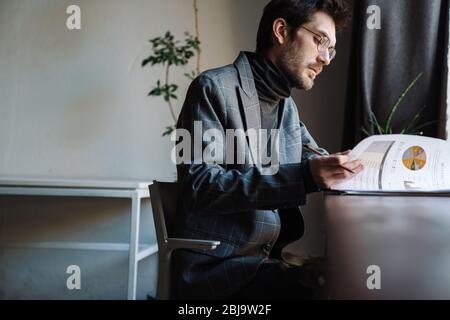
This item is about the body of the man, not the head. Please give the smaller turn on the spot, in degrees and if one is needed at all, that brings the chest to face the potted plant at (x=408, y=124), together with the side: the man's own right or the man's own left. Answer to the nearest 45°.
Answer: approximately 90° to the man's own left

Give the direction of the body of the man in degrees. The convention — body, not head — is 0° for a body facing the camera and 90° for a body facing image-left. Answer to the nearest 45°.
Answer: approximately 315°

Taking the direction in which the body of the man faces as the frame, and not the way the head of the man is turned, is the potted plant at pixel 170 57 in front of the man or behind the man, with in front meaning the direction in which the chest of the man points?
behind

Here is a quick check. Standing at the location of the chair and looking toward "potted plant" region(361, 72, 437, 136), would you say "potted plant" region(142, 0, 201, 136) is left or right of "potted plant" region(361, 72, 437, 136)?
left
